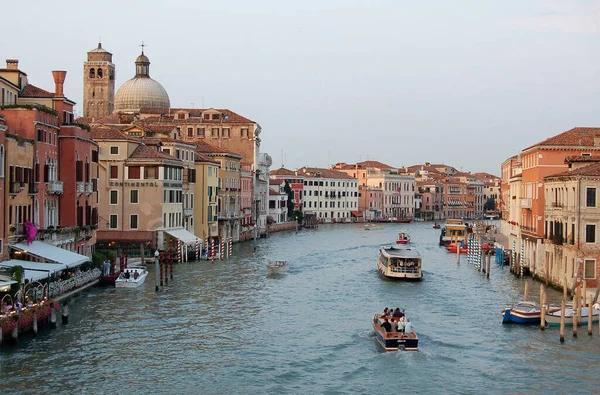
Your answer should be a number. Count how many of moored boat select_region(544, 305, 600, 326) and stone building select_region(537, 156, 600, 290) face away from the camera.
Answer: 0

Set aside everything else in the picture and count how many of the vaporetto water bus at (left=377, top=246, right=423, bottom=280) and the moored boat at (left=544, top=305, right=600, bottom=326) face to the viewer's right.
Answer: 0

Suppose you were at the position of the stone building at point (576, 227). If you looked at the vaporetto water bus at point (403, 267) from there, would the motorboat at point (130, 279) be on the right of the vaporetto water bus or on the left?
left

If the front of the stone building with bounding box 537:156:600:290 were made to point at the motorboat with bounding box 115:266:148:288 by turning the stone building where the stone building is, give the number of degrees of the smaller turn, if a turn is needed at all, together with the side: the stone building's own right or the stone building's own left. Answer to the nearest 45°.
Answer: approximately 45° to the stone building's own right

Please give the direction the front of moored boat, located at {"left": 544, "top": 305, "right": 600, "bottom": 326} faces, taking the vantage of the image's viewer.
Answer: facing to the left of the viewer

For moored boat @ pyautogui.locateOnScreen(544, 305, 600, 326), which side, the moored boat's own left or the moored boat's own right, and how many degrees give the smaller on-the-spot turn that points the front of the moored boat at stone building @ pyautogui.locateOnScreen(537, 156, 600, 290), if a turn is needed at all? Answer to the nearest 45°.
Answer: approximately 90° to the moored boat's own right

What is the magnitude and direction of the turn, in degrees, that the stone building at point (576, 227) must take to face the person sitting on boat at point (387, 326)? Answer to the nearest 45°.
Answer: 0° — it already faces them
